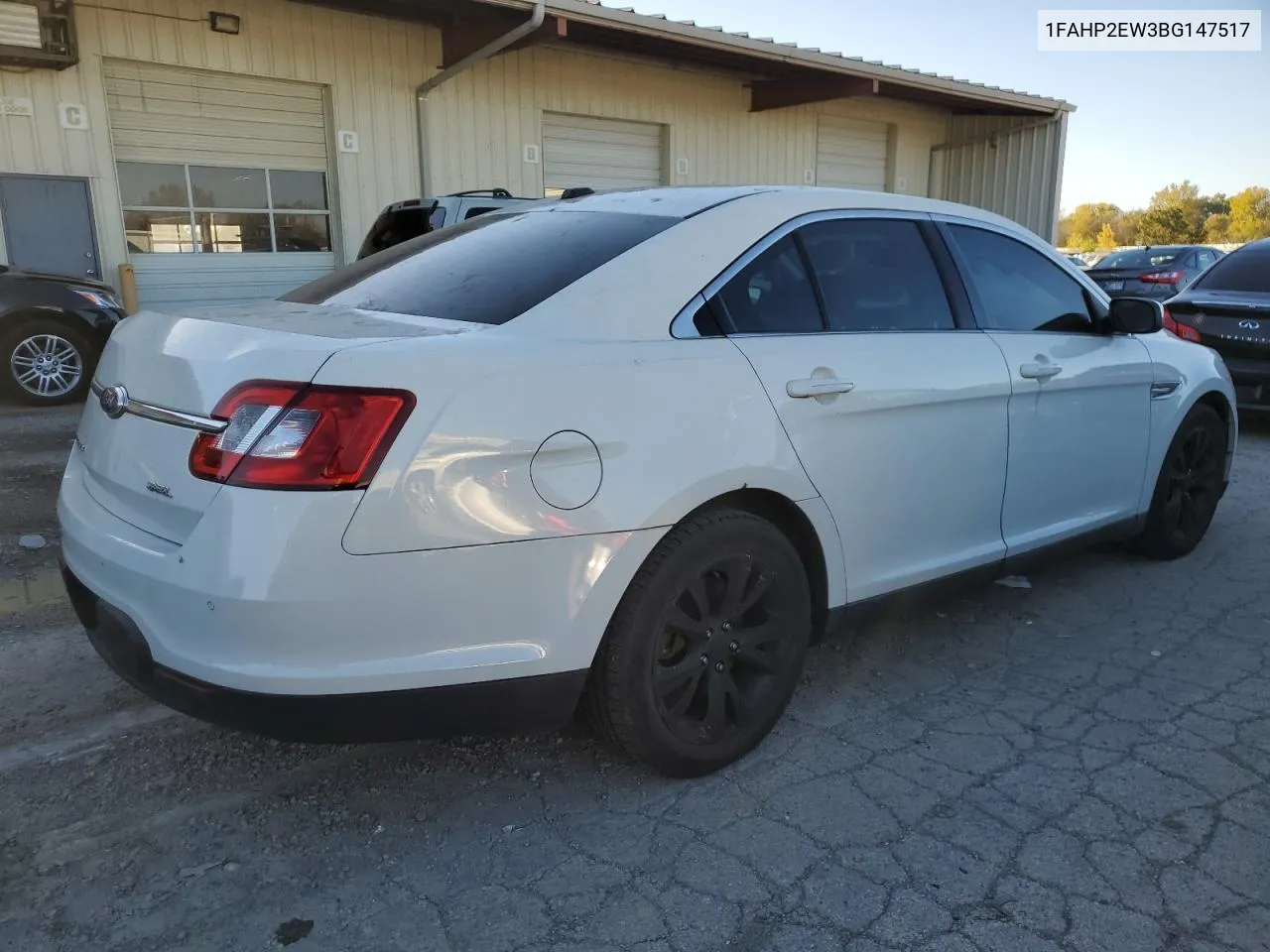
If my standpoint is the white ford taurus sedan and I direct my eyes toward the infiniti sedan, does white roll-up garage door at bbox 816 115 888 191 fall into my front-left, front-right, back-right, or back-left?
front-left

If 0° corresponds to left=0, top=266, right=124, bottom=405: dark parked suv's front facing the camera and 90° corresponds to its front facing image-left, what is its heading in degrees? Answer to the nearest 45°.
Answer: approximately 270°

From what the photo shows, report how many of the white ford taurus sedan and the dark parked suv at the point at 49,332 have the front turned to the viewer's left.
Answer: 0

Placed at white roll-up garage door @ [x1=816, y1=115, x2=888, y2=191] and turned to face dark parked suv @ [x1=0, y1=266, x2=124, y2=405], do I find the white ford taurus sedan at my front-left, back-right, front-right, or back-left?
front-left

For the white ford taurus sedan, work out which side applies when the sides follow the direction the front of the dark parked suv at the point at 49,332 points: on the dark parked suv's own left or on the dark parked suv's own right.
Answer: on the dark parked suv's own right

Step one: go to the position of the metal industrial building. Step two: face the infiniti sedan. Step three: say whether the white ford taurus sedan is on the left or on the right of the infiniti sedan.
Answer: right

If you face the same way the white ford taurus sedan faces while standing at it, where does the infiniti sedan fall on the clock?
The infiniti sedan is roughly at 12 o'clock from the white ford taurus sedan.

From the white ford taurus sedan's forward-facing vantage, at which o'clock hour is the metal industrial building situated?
The metal industrial building is roughly at 10 o'clock from the white ford taurus sedan.

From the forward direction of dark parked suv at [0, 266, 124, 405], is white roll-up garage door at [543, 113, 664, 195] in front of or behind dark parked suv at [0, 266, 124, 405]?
in front

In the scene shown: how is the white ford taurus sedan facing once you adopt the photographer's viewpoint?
facing away from the viewer and to the right of the viewer

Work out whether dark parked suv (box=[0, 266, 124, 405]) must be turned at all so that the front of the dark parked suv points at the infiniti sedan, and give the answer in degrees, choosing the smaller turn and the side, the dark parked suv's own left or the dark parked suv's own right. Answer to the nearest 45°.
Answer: approximately 45° to the dark parked suv's own right

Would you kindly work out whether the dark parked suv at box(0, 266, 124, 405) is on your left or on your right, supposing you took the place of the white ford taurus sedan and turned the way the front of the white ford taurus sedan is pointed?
on your left
